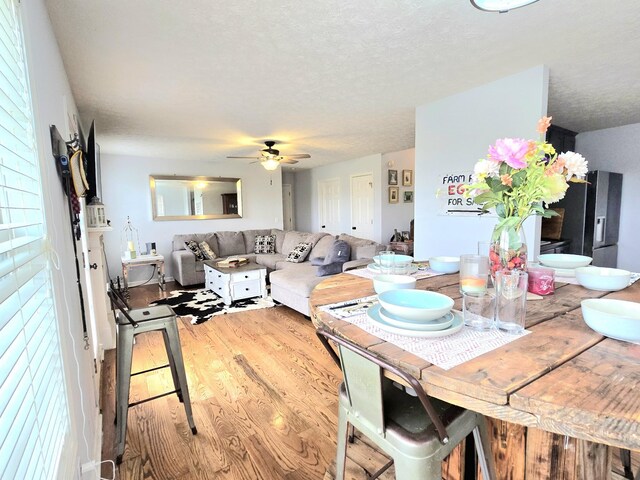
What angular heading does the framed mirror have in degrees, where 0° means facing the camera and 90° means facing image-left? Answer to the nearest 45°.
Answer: approximately 0°

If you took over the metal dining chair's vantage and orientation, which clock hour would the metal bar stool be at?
The metal bar stool is roughly at 8 o'clock from the metal dining chair.

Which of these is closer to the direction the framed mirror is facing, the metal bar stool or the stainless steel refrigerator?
the metal bar stool

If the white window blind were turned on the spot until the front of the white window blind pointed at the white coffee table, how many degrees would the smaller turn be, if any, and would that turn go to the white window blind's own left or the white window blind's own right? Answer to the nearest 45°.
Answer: approximately 45° to the white window blind's own left

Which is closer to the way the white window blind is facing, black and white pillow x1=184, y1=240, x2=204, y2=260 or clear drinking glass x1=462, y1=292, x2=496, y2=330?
the clear drinking glass

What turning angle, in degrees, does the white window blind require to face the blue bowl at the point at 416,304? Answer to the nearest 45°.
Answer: approximately 45° to its right

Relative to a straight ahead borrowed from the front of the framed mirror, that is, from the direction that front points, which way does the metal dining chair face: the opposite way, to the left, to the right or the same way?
to the left

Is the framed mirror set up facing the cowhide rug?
yes

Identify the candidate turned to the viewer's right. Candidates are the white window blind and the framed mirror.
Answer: the white window blind

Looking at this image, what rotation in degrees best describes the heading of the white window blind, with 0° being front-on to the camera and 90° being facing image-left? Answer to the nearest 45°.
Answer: approximately 270°
